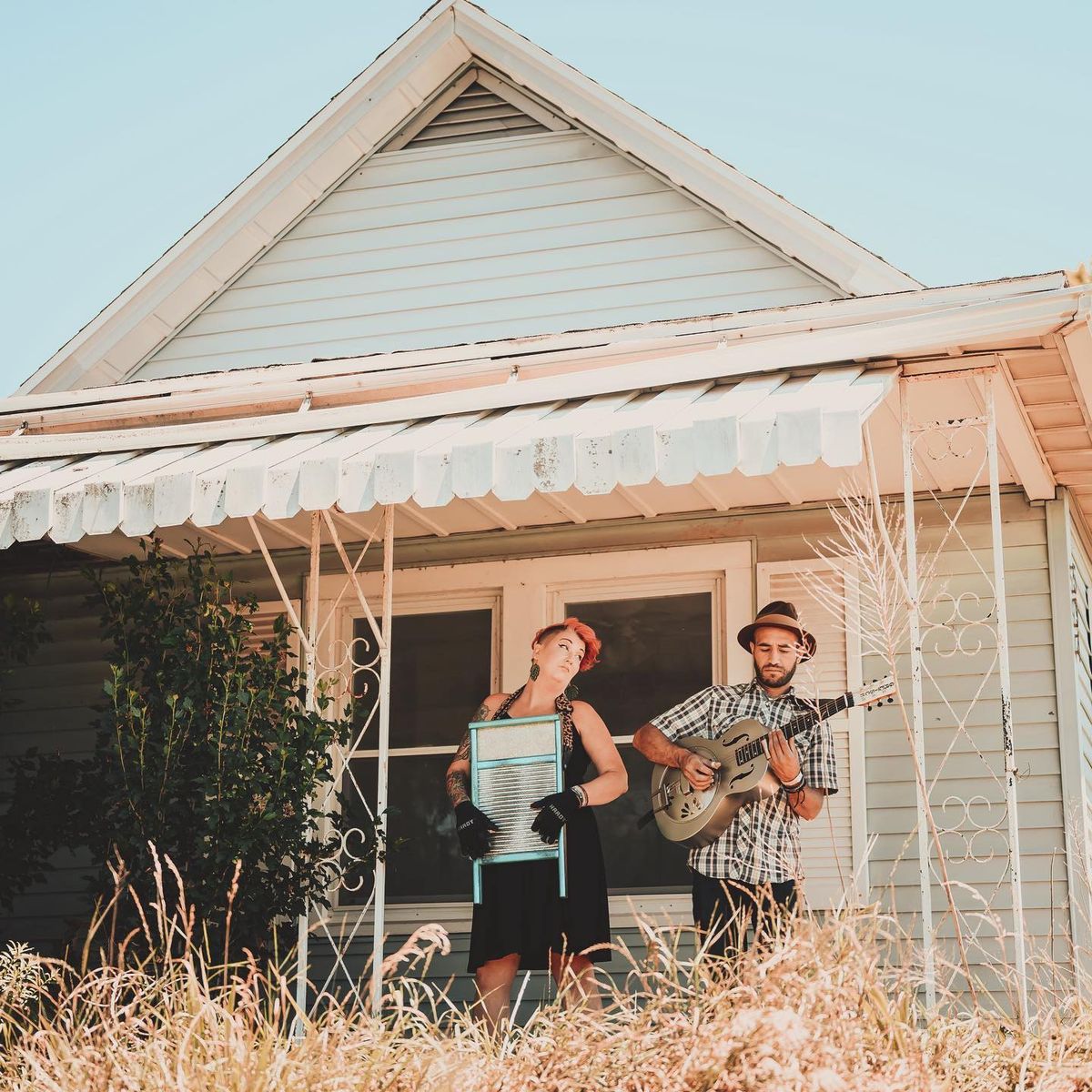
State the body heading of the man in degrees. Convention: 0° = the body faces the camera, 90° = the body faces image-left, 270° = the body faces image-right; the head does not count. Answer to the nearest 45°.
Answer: approximately 0°

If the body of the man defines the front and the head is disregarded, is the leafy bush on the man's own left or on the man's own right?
on the man's own right

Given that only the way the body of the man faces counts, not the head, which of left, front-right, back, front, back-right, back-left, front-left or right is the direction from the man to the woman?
right
